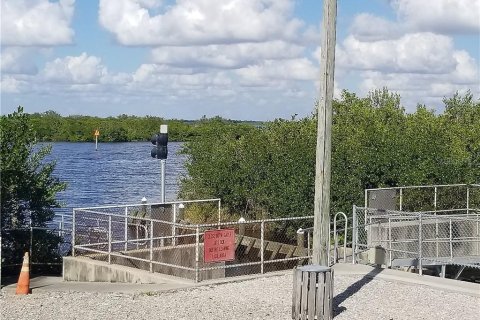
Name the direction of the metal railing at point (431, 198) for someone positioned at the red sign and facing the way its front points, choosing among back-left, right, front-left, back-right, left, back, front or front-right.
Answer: back-left

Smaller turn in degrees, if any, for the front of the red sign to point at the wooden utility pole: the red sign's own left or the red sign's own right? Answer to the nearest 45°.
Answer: approximately 45° to the red sign's own left

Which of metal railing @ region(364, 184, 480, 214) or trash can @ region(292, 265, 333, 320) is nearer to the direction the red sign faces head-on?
the trash can

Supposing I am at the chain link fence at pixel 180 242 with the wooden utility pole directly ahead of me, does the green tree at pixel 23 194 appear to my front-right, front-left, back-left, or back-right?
back-right

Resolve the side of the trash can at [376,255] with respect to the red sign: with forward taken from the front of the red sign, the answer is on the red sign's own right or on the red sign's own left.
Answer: on the red sign's own left

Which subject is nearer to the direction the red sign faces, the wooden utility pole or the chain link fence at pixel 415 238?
the wooden utility pole

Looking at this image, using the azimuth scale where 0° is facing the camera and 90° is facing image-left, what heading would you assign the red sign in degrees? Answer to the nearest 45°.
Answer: approximately 0°

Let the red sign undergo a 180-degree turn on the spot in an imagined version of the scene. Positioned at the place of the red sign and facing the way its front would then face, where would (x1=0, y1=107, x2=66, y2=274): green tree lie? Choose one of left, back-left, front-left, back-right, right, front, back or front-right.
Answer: front-left

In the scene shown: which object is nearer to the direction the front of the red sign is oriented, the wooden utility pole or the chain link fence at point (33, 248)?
the wooden utility pole
